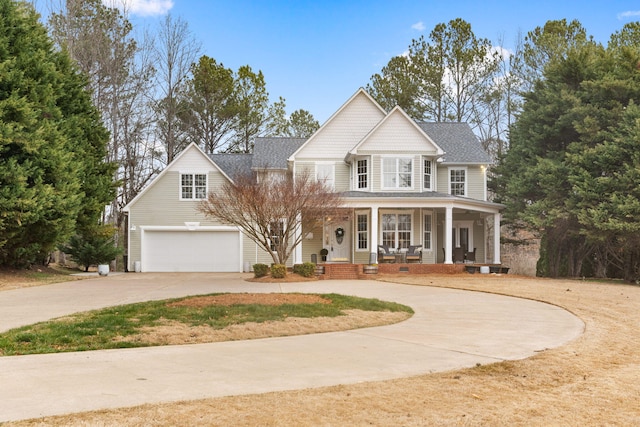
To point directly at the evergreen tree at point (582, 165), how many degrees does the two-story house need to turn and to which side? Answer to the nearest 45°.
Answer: approximately 45° to its left

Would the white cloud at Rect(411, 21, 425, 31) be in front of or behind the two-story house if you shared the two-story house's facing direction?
behind

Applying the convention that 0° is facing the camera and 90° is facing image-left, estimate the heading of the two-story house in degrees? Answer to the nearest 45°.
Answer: approximately 0°

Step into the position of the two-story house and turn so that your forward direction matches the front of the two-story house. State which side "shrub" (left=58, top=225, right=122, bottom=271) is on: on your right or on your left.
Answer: on your right

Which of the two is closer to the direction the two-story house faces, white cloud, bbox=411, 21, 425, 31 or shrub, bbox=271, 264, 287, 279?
the shrub

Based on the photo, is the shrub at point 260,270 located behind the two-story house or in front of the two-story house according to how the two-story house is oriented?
in front

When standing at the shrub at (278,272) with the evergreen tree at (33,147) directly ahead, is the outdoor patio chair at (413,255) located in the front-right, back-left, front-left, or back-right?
back-right
